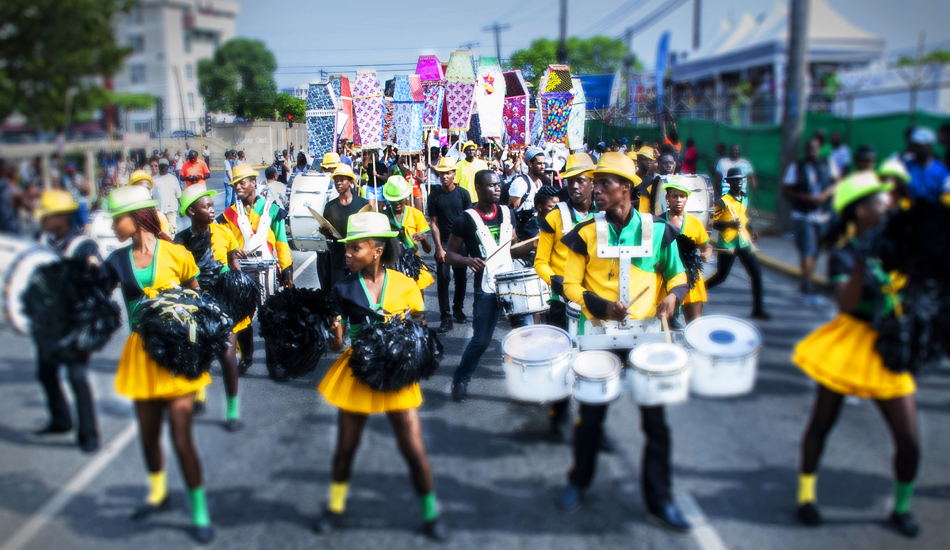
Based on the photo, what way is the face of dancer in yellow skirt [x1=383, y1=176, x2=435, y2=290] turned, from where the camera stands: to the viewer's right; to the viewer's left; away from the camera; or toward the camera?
toward the camera

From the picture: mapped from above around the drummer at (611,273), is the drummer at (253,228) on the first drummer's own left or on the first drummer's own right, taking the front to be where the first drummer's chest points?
on the first drummer's own right

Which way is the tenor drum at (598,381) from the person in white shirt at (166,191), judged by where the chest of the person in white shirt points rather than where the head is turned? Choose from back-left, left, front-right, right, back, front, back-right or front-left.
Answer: front-left

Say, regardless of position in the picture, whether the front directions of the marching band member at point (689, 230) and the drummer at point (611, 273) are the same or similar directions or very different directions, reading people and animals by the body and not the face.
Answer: same or similar directions

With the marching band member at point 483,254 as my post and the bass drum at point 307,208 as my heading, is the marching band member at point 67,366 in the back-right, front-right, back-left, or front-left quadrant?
front-left

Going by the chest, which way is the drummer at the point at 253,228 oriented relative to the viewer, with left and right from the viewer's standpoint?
facing the viewer

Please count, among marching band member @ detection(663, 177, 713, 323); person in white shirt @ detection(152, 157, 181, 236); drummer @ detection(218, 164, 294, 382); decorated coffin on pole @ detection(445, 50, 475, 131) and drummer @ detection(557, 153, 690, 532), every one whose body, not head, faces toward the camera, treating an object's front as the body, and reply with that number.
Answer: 5

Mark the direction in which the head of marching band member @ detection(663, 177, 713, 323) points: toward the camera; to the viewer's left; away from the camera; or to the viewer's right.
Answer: toward the camera

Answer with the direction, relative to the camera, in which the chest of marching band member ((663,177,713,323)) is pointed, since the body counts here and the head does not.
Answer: toward the camera

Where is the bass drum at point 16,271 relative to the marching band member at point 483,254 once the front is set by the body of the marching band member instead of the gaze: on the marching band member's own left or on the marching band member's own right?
on the marching band member's own right

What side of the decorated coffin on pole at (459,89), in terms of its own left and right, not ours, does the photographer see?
front
